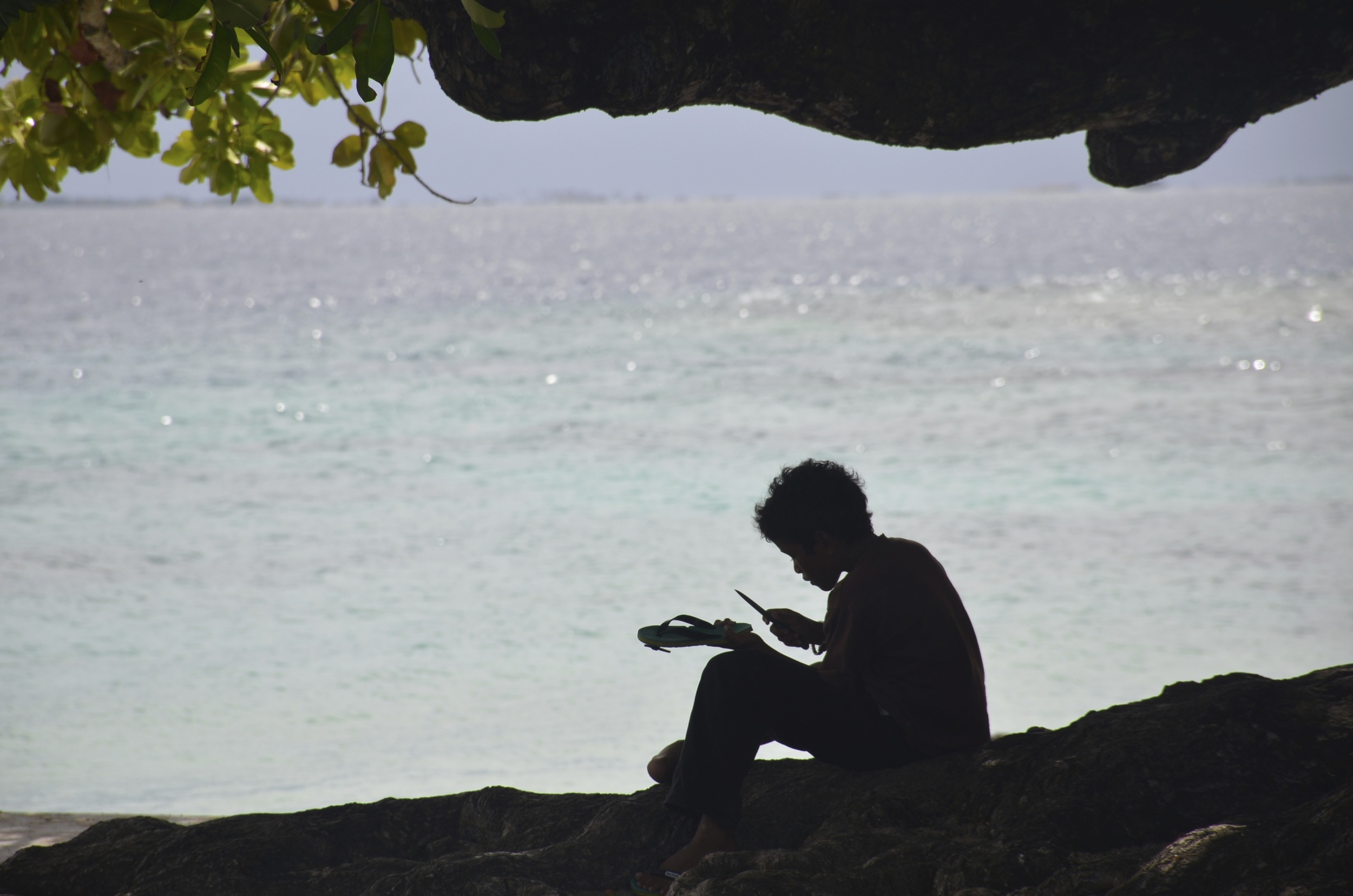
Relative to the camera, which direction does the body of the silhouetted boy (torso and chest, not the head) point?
to the viewer's left

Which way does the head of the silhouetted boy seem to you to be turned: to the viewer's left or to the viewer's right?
to the viewer's left
